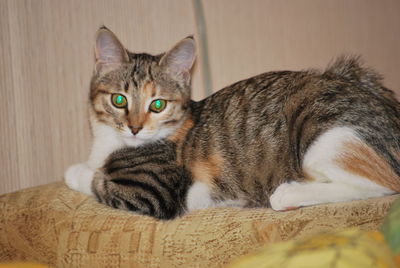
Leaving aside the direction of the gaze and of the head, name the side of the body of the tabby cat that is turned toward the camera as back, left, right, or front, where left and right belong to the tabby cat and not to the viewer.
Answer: left
